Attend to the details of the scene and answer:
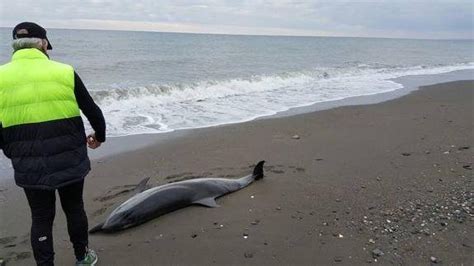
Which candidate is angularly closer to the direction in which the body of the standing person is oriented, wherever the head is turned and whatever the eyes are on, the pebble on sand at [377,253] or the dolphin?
the dolphin

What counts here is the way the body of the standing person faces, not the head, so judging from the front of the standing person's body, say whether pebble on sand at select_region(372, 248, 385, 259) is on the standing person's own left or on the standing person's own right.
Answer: on the standing person's own right

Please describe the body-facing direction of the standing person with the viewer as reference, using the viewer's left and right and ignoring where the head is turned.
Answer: facing away from the viewer and to the right of the viewer

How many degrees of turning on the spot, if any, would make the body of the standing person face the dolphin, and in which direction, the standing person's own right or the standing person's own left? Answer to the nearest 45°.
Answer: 0° — they already face it

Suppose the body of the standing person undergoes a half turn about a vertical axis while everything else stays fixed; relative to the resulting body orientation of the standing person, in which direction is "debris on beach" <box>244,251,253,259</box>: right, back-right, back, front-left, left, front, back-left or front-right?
back-left

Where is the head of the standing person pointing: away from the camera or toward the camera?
away from the camera
